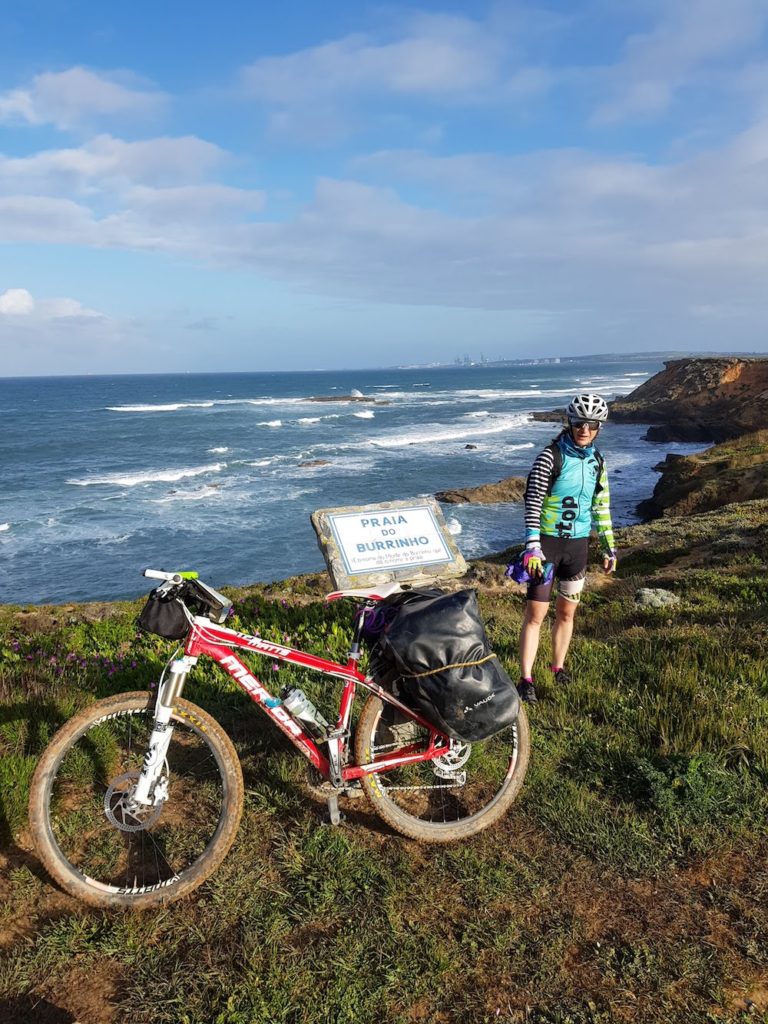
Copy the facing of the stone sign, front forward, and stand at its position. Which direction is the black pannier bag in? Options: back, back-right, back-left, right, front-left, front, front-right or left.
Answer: front

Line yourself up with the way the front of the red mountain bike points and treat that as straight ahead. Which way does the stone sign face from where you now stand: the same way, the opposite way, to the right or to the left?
to the left

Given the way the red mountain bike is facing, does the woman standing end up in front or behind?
behind

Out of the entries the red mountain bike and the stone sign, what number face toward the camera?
1

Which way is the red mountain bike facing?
to the viewer's left

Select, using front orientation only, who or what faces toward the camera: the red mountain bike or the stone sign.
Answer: the stone sign

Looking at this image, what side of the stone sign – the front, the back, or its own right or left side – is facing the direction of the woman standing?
left

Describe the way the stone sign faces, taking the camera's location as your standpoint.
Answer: facing the viewer

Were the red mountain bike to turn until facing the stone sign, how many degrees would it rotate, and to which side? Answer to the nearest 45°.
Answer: approximately 135° to its right

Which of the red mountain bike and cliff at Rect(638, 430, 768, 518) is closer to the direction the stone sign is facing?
the red mountain bike

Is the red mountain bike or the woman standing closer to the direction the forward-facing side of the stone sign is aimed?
the red mountain bike
